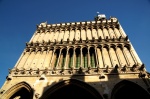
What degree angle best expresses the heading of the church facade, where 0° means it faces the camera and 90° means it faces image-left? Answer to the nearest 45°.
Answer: approximately 0°
